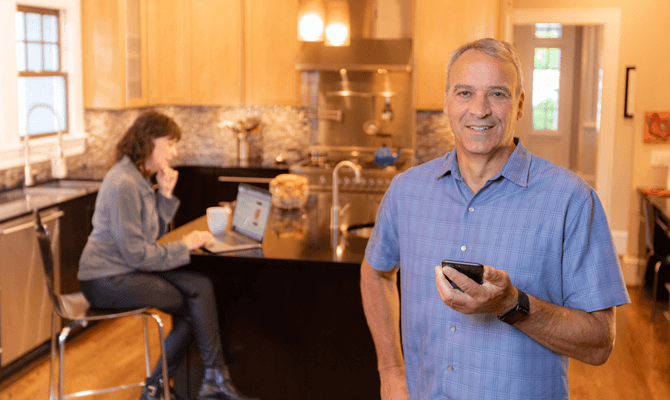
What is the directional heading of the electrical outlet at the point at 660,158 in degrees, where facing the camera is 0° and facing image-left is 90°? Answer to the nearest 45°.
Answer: approximately 0°

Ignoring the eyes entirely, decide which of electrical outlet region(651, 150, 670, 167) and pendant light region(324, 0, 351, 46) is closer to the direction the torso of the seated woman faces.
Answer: the electrical outlet

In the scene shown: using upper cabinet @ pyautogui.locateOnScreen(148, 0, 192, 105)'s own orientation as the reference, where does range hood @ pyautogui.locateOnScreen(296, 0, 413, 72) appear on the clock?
The range hood is roughly at 10 o'clock from the upper cabinet.

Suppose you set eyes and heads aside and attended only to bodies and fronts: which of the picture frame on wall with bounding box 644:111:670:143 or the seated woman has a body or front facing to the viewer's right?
the seated woman

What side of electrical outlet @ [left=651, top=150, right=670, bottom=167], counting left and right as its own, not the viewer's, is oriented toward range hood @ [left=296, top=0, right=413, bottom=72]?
right

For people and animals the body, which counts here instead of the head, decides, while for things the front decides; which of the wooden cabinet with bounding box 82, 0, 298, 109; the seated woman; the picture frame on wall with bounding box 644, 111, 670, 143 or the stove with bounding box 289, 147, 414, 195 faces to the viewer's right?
the seated woman

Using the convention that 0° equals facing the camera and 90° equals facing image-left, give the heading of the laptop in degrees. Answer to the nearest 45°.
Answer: approximately 45°

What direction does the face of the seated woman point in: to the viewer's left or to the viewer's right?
to the viewer's right

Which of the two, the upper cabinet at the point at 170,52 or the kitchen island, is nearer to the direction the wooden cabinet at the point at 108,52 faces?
the kitchen island
